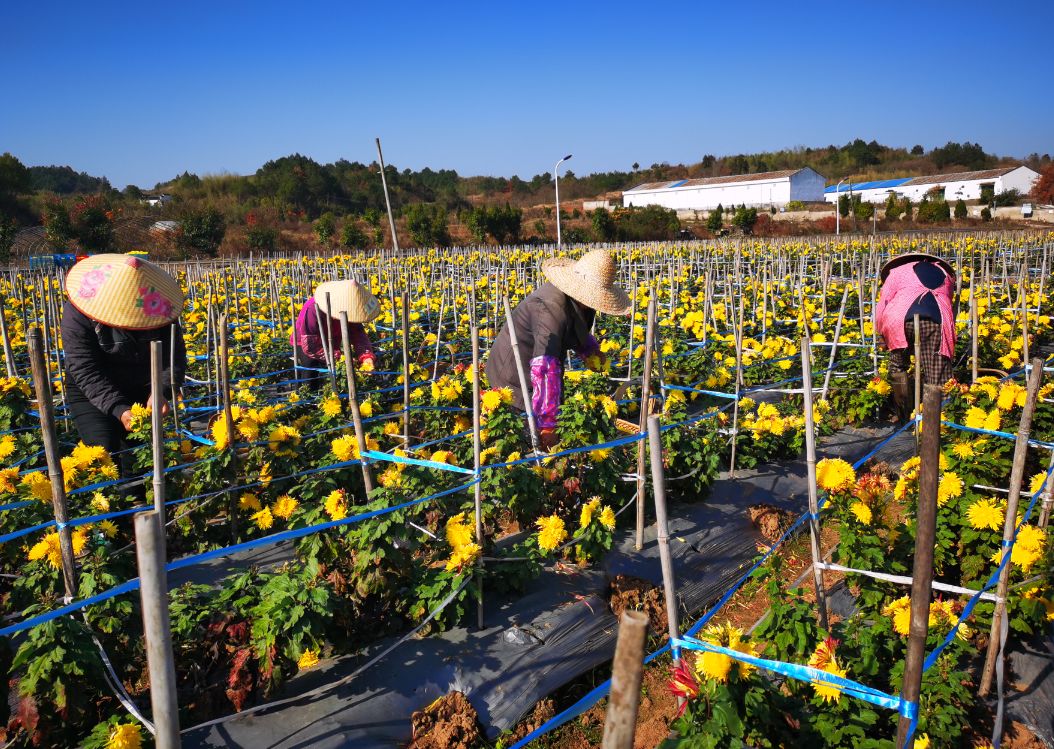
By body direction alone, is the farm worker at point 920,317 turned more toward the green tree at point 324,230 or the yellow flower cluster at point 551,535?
the green tree

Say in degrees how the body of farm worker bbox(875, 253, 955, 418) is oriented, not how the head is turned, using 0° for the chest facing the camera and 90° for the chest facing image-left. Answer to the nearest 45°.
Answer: approximately 180°

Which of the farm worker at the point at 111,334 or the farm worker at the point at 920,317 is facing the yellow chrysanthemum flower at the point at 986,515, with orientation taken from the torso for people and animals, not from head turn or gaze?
the farm worker at the point at 111,334

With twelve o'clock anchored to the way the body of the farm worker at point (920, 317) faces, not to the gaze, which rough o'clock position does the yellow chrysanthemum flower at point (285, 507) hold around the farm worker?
The yellow chrysanthemum flower is roughly at 7 o'clock from the farm worker.

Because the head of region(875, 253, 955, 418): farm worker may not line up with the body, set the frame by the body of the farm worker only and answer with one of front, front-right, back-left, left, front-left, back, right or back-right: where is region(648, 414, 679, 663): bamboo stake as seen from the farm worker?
back

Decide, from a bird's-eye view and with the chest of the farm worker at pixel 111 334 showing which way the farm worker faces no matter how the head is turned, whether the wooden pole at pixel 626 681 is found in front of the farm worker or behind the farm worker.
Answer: in front

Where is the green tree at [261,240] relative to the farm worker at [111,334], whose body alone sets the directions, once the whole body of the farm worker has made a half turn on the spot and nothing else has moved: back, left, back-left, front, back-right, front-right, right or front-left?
front-right

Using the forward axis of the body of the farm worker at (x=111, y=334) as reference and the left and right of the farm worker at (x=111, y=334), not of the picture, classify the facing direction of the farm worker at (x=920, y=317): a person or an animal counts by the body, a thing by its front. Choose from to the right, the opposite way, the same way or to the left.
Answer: to the left

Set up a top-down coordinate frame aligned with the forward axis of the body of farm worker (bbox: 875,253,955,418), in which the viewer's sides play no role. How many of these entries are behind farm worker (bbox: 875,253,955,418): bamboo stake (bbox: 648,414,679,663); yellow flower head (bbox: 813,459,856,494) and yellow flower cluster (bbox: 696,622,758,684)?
3

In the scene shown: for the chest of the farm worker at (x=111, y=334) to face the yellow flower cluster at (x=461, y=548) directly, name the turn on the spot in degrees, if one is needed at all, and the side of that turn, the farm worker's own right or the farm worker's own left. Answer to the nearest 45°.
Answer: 0° — they already face it

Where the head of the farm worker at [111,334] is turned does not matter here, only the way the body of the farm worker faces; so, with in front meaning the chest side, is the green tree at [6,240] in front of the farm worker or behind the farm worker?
behind

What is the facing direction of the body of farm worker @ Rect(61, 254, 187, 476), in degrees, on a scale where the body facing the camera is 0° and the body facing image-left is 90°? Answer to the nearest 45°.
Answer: approximately 315°

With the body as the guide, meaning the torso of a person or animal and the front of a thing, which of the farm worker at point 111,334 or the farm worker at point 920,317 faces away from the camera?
the farm worker at point 920,317

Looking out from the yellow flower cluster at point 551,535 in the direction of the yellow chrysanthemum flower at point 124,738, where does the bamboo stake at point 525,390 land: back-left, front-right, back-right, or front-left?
back-right

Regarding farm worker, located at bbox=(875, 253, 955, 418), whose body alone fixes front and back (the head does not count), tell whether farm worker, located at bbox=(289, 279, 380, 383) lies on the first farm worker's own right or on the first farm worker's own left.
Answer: on the first farm worker's own left

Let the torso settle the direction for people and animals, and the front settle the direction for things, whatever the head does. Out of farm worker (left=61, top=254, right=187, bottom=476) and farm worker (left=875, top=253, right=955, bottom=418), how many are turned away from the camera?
1
